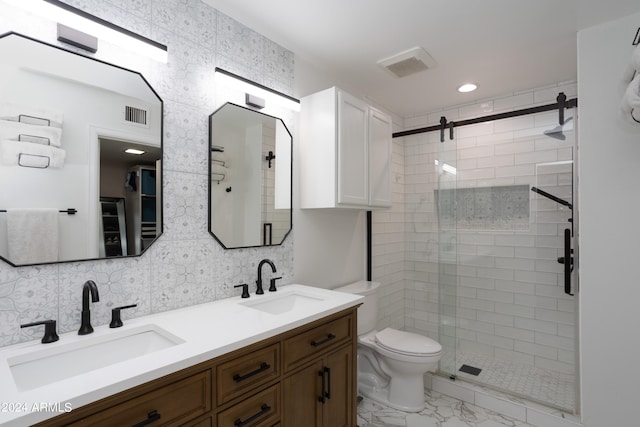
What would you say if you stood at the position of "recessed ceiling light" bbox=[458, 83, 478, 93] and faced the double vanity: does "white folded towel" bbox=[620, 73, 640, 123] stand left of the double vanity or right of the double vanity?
left

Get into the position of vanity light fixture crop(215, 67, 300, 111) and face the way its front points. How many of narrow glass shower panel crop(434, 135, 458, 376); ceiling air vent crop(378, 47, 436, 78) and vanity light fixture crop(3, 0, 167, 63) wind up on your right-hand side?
1

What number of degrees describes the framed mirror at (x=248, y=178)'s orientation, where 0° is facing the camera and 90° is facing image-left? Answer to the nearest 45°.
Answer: approximately 315°

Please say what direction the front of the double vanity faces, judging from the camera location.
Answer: facing the viewer and to the right of the viewer

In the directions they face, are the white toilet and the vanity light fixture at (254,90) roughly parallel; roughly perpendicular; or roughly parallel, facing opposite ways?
roughly parallel

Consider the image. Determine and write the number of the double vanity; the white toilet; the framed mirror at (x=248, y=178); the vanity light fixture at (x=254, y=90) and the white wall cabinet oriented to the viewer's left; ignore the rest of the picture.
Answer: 0

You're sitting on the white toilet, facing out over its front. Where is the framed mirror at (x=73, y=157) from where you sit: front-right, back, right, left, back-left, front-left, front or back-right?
right

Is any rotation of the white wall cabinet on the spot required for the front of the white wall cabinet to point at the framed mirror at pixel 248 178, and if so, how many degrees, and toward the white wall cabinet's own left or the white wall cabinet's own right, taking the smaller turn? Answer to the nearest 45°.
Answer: approximately 90° to the white wall cabinet's own right

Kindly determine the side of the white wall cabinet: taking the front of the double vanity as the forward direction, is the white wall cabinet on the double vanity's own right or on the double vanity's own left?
on the double vanity's own left

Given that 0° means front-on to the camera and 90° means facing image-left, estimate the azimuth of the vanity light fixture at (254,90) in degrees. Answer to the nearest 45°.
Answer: approximately 315°

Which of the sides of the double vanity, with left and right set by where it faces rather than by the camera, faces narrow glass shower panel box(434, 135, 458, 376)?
left

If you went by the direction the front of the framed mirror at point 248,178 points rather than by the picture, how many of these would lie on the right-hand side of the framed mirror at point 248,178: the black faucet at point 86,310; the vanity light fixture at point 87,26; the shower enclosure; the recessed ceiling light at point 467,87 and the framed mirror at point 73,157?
3

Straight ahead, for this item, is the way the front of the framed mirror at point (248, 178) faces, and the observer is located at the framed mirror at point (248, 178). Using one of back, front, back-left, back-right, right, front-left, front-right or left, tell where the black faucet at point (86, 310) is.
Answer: right

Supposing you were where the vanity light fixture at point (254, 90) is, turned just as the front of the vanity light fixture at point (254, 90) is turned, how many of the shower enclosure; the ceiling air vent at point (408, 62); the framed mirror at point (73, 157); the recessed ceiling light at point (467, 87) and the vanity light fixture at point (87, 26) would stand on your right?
2
